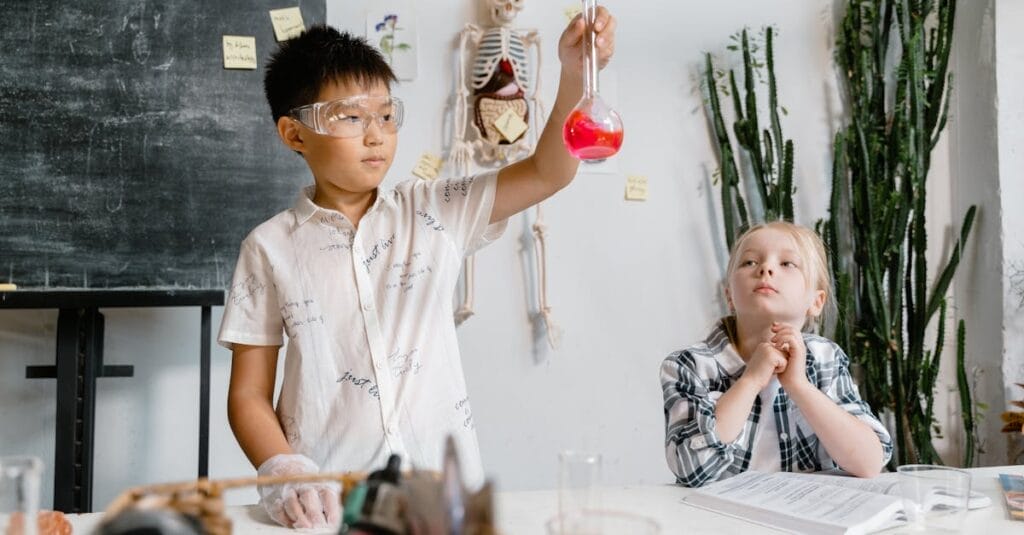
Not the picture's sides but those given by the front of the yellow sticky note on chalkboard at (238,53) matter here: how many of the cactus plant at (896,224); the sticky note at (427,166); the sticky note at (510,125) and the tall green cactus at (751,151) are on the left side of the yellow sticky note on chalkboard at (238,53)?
4

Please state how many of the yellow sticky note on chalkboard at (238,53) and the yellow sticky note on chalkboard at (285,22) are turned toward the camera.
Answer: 2

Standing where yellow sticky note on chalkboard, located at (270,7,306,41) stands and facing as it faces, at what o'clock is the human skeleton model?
The human skeleton model is roughly at 9 o'clock from the yellow sticky note on chalkboard.

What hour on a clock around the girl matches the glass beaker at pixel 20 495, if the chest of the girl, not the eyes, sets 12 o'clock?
The glass beaker is roughly at 1 o'clock from the girl.

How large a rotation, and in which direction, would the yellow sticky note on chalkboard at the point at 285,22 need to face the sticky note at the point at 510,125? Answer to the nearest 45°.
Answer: approximately 90° to its left

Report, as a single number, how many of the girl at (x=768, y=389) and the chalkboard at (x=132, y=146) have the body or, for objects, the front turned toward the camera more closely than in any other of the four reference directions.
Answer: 2

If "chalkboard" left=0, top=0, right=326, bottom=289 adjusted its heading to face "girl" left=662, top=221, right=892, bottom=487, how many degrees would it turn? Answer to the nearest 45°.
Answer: approximately 45° to its left

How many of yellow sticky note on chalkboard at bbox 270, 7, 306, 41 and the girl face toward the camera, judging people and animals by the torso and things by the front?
2

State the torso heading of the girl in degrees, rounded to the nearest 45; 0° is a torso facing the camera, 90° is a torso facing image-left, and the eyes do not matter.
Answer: approximately 0°
